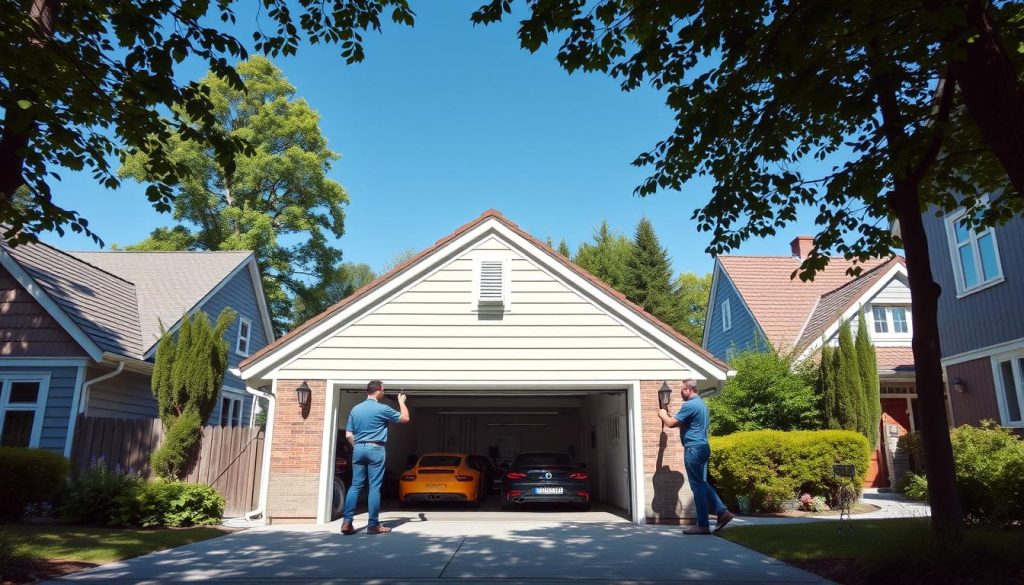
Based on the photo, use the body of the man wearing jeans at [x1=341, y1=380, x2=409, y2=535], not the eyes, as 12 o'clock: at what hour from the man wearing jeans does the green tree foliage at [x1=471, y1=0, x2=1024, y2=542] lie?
The green tree foliage is roughly at 3 o'clock from the man wearing jeans.

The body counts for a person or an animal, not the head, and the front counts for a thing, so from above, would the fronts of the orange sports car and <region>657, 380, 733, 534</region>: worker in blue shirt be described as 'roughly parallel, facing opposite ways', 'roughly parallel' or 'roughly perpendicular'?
roughly perpendicular

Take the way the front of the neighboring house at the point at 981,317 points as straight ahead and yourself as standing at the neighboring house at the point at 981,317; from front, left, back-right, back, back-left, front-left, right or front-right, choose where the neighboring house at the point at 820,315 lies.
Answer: right

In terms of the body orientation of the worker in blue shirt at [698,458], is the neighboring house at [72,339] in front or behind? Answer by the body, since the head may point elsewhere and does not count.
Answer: in front

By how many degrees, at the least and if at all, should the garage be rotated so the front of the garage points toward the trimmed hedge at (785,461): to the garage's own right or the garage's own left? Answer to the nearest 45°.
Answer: approximately 90° to the garage's own left

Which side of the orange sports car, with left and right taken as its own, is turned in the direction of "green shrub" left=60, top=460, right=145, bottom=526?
left

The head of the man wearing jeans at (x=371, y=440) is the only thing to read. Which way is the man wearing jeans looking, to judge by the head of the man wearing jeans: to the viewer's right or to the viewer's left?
to the viewer's right

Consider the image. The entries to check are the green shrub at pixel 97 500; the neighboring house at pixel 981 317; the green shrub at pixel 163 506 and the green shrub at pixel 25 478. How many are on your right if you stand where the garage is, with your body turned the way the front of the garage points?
3

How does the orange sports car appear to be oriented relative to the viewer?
away from the camera

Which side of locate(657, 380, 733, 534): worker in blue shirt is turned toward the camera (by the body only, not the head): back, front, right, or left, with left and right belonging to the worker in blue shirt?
left
